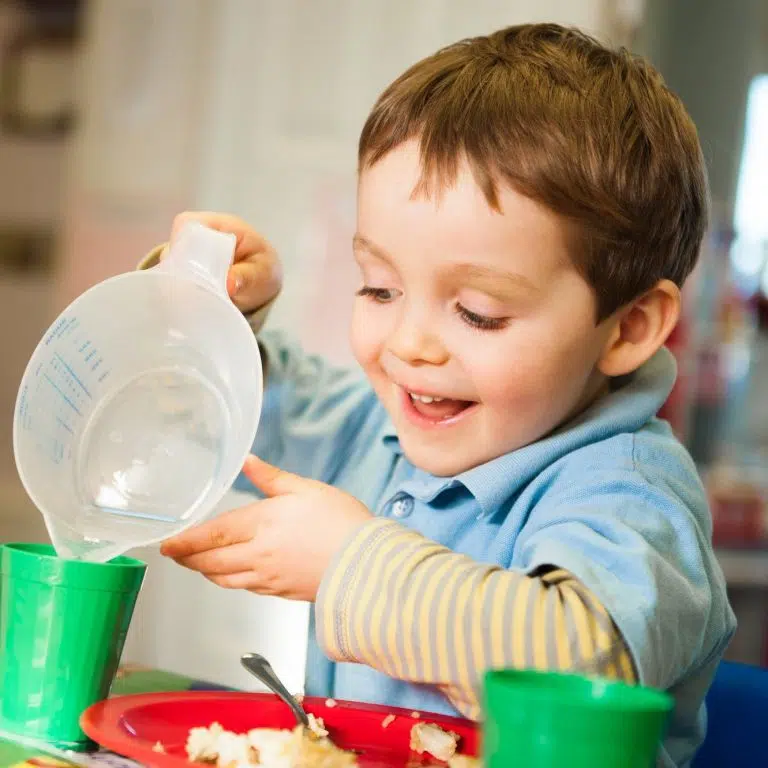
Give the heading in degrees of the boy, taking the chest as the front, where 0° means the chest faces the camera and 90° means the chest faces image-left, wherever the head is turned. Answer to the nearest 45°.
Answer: approximately 45°
